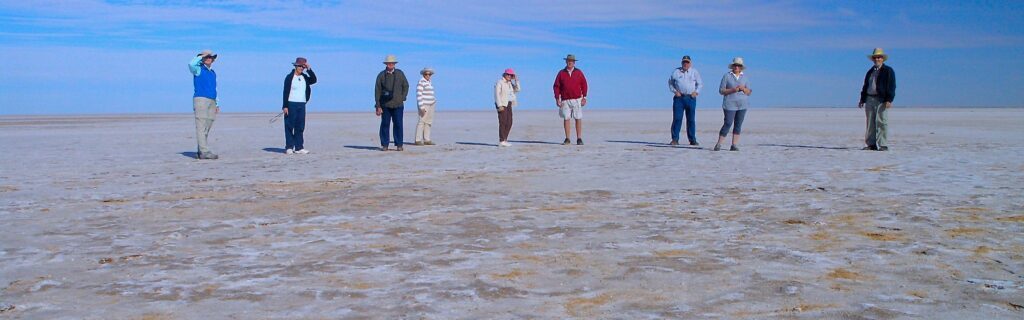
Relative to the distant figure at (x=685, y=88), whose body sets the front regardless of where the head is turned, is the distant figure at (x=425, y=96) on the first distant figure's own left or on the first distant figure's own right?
on the first distant figure's own right

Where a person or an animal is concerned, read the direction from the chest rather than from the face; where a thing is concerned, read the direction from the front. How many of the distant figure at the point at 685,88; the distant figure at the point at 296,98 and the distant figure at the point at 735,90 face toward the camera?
3

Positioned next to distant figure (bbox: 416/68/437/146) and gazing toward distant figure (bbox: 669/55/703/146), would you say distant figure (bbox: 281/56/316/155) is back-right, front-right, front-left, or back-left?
back-right

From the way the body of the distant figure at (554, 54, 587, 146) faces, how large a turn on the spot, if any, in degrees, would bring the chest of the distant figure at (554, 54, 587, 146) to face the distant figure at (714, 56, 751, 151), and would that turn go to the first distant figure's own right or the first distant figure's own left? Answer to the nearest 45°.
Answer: approximately 45° to the first distant figure's own left

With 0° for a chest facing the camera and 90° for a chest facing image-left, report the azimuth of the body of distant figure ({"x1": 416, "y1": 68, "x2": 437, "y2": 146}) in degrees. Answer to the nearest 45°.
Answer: approximately 315°

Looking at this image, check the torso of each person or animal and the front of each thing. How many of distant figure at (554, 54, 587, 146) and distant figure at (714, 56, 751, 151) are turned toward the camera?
2

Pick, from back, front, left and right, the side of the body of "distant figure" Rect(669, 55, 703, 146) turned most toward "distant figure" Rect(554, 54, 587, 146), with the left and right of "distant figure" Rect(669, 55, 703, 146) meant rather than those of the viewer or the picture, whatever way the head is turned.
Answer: right

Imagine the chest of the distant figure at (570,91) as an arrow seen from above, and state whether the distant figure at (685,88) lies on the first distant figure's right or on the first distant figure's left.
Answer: on the first distant figure's left

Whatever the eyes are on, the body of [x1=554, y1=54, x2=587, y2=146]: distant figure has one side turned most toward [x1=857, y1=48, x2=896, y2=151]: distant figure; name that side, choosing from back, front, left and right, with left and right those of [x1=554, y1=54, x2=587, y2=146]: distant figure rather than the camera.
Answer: left

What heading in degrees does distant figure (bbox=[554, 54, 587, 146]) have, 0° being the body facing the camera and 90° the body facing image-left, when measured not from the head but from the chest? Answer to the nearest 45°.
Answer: approximately 0°
